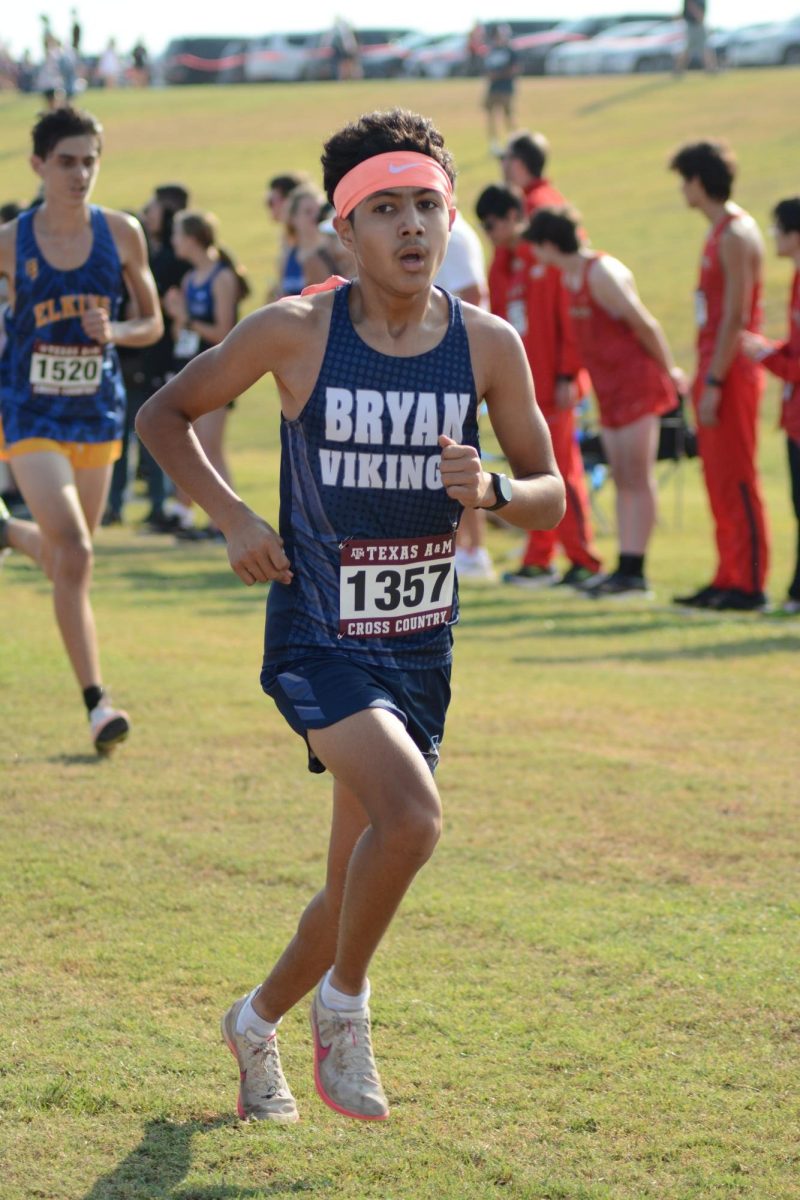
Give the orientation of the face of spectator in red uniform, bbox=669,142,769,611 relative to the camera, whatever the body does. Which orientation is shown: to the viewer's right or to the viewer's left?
to the viewer's left

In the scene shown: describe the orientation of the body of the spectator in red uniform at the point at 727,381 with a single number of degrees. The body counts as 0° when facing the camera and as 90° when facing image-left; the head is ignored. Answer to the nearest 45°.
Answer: approximately 90°

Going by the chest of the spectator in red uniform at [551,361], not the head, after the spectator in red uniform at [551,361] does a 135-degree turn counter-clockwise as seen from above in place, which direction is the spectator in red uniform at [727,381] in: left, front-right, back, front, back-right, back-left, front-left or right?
front-right

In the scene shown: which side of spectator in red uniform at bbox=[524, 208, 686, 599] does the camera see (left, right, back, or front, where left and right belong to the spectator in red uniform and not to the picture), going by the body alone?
left

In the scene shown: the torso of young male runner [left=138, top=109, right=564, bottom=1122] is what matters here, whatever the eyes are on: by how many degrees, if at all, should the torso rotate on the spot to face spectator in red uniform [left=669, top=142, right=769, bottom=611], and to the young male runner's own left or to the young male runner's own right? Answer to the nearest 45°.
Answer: approximately 135° to the young male runner's own left

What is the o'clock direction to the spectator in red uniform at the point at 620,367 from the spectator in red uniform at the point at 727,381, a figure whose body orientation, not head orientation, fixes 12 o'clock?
the spectator in red uniform at the point at 620,367 is roughly at 1 o'clock from the spectator in red uniform at the point at 727,381.

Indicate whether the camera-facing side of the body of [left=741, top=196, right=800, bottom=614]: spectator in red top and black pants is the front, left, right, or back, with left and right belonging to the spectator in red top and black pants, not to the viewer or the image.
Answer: left

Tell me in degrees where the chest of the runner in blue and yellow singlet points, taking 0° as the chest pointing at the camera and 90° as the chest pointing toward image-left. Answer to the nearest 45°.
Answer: approximately 315°

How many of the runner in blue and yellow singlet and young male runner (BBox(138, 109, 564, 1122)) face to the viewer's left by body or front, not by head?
0
